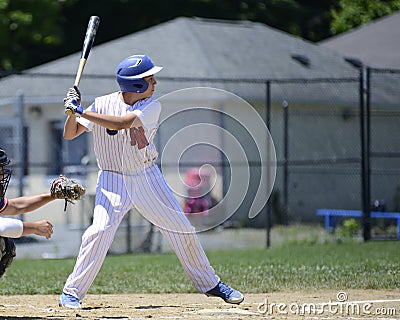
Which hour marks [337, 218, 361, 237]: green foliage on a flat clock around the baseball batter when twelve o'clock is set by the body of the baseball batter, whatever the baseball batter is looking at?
The green foliage is roughly at 7 o'clock from the baseball batter.

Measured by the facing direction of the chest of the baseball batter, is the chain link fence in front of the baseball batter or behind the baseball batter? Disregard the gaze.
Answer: behind

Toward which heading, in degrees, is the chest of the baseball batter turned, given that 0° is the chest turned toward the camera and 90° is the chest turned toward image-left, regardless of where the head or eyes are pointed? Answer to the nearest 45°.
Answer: approximately 0°

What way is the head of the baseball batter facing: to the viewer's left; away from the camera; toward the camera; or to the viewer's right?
to the viewer's right
